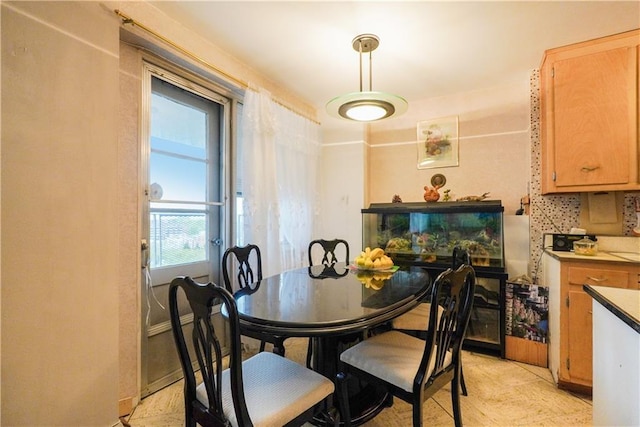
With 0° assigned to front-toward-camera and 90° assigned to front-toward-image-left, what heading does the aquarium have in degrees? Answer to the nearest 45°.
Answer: approximately 0°

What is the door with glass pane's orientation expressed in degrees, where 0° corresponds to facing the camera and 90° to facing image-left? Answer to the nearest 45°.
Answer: approximately 315°

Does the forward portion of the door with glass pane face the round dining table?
yes

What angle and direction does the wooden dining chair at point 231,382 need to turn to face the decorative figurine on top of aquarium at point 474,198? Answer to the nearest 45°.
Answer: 0° — it already faces it

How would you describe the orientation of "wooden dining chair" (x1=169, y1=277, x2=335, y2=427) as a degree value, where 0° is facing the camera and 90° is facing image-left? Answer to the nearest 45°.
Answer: approximately 225°
